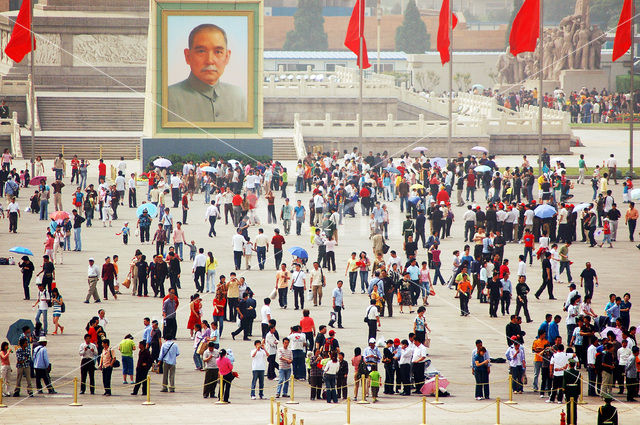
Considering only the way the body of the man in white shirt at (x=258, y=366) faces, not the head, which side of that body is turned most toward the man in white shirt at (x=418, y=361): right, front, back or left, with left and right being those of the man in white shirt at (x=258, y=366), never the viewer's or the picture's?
left

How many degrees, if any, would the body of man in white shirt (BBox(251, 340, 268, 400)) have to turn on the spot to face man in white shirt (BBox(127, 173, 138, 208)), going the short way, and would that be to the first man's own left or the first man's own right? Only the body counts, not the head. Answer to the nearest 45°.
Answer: approximately 180°

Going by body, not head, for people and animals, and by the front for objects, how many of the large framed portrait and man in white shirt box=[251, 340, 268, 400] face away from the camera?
0

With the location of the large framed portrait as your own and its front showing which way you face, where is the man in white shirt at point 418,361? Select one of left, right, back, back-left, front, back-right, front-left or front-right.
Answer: front

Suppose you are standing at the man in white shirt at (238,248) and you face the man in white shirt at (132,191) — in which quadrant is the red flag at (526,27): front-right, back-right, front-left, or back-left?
front-right

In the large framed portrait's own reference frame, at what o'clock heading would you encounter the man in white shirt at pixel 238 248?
The man in white shirt is roughly at 12 o'clock from the large framed portrait.

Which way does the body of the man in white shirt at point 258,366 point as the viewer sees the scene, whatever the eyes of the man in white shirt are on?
toward the camera

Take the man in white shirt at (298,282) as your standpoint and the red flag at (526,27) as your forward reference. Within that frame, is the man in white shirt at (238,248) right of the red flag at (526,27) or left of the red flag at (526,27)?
left

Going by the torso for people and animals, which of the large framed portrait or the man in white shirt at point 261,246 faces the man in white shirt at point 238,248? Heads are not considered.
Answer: the large framed portrait

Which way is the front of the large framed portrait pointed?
toward the camera
